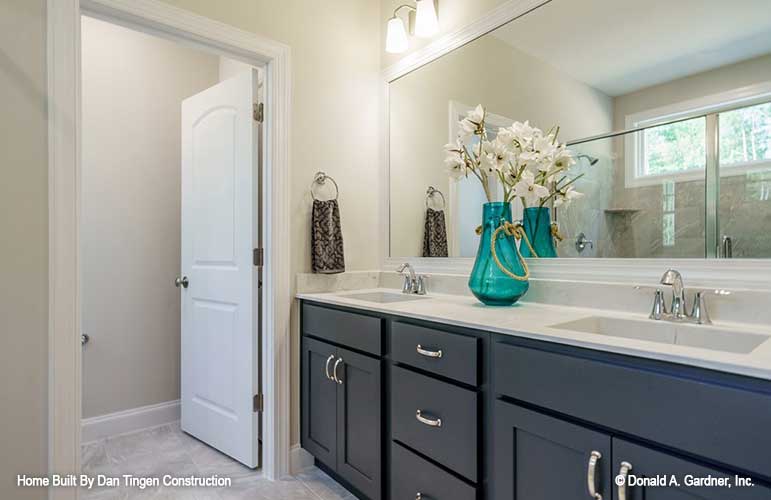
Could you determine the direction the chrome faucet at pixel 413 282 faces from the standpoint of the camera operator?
facing the viewer and to the left of the viewer

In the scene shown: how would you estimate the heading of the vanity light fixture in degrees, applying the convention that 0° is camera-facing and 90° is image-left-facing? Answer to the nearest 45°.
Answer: approximately 45°

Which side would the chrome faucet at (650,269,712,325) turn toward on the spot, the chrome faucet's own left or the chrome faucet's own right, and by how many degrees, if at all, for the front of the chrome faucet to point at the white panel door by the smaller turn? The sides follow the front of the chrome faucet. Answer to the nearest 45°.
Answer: approximately 45° to the chrome faucet's own right

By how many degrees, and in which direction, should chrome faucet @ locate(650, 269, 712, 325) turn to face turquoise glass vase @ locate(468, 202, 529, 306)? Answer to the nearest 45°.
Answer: approximately 45° to its right

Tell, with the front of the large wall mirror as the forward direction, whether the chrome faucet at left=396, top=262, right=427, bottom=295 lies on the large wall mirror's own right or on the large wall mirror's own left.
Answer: on the large wall mirror's own right

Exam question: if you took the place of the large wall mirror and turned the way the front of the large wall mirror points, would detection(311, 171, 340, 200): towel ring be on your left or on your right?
on your right

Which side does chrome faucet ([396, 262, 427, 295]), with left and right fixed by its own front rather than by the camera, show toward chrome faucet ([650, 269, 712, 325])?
left

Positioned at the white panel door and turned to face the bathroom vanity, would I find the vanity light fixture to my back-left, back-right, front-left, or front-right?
front-left

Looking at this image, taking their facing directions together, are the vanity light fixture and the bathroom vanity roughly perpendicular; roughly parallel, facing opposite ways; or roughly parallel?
roughly parallel

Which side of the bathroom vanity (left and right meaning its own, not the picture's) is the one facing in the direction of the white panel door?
right

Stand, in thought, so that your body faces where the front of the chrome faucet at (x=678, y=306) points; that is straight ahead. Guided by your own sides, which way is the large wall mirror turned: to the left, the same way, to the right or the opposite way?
the same way

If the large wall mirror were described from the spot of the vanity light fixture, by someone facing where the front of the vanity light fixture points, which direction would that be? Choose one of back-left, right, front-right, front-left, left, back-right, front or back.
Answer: left

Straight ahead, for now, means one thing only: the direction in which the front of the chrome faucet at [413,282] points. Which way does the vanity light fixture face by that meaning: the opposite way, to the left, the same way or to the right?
the same way

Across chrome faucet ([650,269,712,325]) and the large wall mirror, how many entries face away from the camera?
0

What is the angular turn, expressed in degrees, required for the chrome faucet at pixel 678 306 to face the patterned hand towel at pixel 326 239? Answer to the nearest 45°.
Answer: approximately 45° to its right

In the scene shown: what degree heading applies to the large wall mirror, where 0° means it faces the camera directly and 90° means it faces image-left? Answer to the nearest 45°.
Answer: approximately 45°

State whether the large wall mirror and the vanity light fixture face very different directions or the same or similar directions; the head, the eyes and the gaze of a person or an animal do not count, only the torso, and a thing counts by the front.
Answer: same or similar directions
